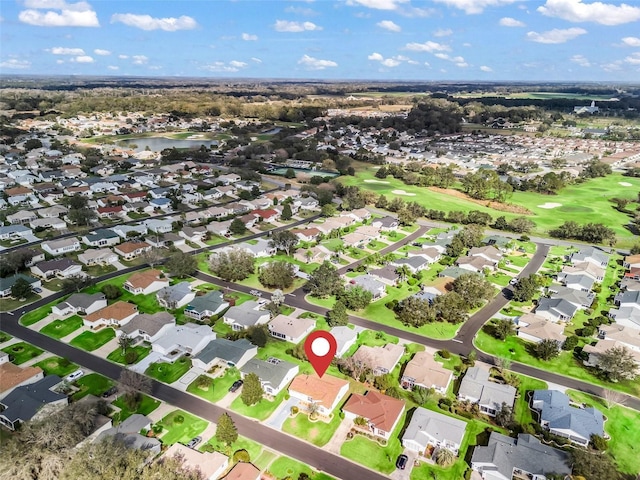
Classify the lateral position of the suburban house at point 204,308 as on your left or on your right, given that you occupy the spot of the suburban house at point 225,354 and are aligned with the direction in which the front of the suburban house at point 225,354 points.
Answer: on your right

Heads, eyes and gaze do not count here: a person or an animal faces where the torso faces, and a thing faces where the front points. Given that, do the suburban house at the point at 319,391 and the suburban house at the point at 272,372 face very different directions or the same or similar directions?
same or similar directions

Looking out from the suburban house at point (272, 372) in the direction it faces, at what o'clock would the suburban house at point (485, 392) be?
the suburban house at point (485, 392) is roughly at 8 o'clock from the suburban house at point (272, 372).

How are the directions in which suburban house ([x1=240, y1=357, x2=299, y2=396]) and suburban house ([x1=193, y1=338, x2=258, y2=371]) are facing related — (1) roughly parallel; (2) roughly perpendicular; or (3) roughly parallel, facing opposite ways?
roughly parallel

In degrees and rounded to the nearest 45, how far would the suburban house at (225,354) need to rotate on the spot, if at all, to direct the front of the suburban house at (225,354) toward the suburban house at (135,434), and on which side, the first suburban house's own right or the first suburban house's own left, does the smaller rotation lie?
0° — it already faces it

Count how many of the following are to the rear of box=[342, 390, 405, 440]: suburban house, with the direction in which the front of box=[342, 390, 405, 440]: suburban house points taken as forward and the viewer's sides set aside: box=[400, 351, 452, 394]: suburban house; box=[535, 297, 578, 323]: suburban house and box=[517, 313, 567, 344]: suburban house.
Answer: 3

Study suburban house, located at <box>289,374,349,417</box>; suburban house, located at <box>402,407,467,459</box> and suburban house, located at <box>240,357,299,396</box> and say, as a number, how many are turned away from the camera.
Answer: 0

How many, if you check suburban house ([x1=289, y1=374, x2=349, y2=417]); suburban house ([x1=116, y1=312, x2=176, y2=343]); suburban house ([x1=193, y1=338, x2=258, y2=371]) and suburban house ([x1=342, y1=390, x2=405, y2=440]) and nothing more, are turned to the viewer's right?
0

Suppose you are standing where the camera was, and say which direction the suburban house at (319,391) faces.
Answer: facing the viewer and to the left of the viewer

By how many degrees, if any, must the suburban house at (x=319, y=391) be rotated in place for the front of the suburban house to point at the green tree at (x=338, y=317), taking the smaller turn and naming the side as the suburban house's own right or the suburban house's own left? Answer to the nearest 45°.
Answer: approximately 135° to the suburban house's own right

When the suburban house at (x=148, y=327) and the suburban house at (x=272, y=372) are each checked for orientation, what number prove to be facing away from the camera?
0

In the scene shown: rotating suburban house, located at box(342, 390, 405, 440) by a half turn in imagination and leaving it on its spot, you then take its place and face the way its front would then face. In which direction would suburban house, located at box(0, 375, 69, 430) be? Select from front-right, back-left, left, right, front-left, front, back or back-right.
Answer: back-left

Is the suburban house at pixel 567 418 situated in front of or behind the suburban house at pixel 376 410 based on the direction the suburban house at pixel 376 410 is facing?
behind

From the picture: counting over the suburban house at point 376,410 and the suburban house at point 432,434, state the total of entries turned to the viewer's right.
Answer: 0

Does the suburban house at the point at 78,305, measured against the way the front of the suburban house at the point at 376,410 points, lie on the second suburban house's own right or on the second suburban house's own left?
on the second suburban house's own right

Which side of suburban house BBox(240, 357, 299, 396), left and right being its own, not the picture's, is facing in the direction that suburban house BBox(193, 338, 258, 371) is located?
right

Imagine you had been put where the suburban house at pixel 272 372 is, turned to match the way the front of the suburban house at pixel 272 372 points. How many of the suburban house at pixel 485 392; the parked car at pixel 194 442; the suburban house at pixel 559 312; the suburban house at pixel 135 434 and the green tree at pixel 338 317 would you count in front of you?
2
